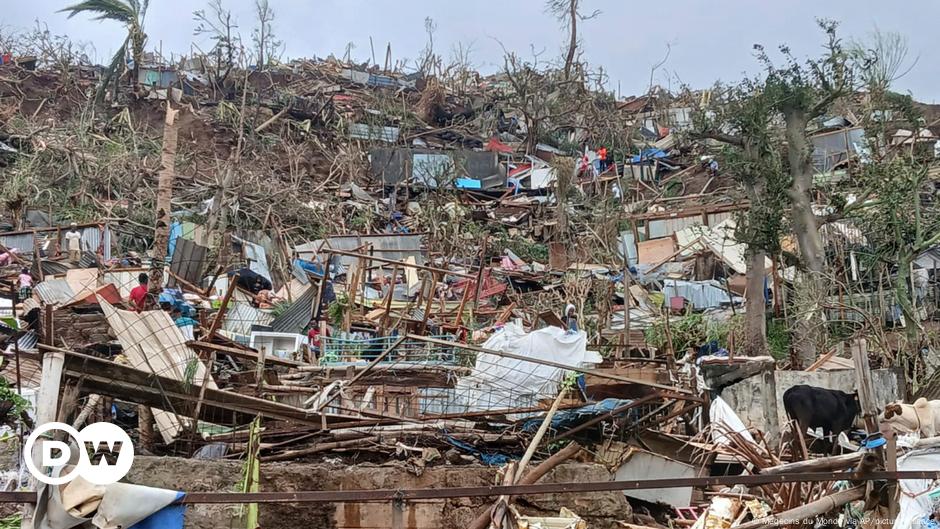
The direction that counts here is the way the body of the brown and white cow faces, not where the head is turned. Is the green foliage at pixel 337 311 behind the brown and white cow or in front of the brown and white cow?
in front

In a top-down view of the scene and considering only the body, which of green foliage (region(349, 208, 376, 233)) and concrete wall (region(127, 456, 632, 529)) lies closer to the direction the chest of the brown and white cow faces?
the concrete wall

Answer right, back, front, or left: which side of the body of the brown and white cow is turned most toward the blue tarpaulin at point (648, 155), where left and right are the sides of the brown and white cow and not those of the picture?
right

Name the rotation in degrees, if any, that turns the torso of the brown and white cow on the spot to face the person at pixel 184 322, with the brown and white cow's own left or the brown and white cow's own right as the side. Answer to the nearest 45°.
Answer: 0° — it already faces them

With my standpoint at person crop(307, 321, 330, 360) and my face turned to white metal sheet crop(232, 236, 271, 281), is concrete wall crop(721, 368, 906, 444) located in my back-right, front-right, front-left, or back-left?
back-right

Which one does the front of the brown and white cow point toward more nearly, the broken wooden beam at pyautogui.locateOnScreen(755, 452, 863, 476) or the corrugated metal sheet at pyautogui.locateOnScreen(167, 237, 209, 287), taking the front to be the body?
the corrugated metal sheet

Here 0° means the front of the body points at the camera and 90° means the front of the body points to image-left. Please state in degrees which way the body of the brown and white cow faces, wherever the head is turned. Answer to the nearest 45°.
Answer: approximately 90°

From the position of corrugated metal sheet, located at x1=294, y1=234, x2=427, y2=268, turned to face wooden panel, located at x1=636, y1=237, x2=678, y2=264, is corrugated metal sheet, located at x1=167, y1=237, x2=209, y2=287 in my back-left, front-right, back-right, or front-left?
back-right

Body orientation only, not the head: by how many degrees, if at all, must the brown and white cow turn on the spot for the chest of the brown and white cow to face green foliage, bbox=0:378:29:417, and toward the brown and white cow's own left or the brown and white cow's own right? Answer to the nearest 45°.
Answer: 0° — it already faces it

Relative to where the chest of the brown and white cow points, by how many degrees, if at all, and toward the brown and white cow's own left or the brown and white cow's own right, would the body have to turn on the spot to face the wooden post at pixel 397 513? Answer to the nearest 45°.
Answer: approximately 45° to the brown and white cow's own left

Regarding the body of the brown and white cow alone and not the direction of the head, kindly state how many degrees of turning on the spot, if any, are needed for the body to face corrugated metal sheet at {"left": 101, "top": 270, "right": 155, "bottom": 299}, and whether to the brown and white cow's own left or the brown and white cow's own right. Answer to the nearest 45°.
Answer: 0° — it already faces it

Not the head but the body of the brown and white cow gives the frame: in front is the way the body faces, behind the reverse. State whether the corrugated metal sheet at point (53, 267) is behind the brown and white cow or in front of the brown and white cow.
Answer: in front

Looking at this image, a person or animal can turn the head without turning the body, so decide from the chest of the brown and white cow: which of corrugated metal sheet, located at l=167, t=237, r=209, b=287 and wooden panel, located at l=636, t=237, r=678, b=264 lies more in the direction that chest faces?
the corrugated metal sheet

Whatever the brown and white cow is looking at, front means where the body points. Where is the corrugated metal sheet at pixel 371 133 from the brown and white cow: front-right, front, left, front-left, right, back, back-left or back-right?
front-right

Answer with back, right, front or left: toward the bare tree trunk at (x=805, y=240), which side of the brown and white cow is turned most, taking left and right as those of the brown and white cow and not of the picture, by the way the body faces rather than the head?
right
